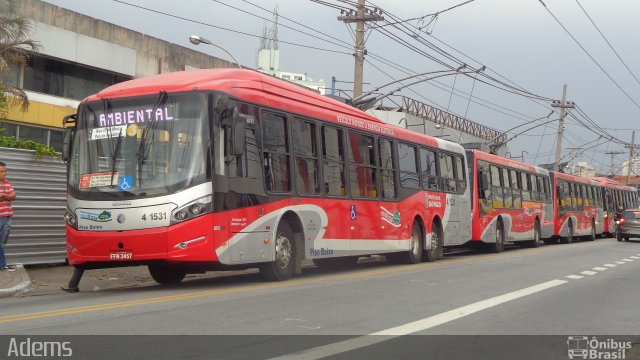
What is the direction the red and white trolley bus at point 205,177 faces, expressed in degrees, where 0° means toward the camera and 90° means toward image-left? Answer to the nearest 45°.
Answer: approximately 45°

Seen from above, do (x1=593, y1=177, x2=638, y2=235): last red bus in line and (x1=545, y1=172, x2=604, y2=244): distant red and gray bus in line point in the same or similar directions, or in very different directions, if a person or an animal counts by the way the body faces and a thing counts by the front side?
same or similar directions

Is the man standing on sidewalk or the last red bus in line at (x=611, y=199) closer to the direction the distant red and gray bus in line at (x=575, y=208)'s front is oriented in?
the man standing on sidewalk

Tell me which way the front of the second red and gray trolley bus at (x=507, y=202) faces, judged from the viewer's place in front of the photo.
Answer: facing the viewer and to the left of the viewer

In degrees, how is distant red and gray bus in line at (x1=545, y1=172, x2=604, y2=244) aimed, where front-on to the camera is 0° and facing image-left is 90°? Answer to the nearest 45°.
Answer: approximately 45°

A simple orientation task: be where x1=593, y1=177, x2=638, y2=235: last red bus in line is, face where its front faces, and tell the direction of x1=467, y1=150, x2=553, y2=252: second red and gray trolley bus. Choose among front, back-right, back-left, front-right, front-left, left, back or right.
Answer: front-left

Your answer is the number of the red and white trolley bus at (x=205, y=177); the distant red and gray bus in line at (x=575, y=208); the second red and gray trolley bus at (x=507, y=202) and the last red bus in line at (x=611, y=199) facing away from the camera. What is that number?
0

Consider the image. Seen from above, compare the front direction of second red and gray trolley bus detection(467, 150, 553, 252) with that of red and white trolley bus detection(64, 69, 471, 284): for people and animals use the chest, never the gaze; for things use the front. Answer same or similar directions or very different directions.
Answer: same or similar directions

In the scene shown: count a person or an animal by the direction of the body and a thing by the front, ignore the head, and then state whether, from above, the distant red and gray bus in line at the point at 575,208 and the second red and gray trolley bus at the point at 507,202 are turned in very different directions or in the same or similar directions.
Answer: same or similar directions
